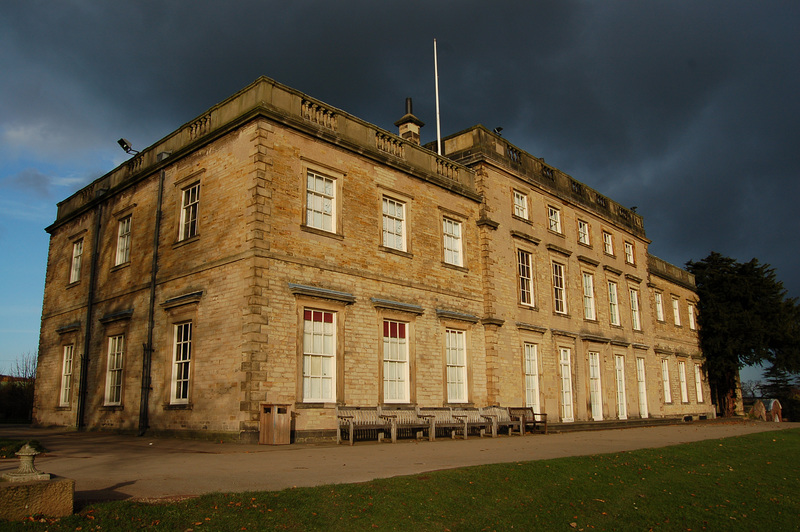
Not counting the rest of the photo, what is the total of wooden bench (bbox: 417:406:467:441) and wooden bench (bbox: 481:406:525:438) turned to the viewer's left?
0

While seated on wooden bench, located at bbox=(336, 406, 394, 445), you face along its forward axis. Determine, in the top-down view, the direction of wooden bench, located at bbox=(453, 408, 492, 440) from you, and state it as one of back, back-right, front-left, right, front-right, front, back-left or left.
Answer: left

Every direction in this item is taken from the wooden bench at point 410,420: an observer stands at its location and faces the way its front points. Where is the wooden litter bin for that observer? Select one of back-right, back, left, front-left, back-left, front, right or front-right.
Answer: right

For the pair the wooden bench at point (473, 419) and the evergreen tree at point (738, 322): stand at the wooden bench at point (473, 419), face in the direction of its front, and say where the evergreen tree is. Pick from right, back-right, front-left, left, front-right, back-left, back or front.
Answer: left

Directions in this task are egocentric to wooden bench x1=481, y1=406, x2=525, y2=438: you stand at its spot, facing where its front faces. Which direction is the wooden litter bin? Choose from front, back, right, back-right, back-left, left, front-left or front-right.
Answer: right

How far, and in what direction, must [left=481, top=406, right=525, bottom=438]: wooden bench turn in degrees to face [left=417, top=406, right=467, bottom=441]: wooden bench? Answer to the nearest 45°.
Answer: approximately 90° to its right

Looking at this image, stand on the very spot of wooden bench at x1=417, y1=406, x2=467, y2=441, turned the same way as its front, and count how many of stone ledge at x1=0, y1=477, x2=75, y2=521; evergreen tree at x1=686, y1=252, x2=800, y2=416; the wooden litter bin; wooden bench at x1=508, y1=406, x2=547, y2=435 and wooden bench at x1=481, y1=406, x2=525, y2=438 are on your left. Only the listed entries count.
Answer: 3

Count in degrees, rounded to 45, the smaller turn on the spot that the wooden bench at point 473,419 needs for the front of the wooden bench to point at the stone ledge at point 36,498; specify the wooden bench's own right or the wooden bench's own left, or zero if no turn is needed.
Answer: approximately 45° to the wooden bench's own right

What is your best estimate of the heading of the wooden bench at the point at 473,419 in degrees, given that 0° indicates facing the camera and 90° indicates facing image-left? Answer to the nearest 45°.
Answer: approximately 315°

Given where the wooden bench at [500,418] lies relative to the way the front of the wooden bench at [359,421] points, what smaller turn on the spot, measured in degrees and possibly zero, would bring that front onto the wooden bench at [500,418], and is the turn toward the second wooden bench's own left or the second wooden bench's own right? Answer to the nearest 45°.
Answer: approximately 90° to the second wooden bench's own left

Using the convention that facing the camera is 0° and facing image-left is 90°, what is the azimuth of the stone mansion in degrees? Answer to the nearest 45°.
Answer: approximately 315°
